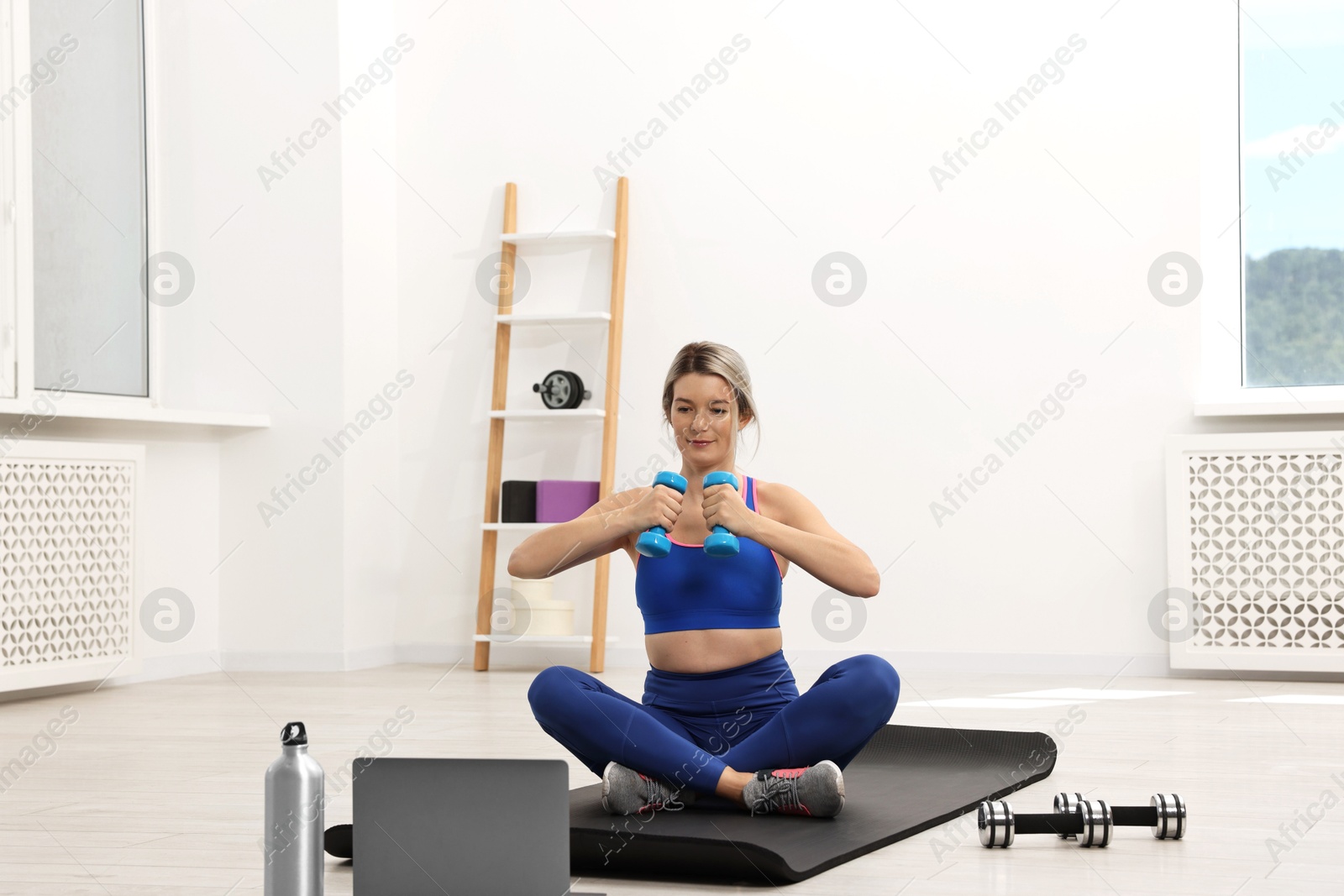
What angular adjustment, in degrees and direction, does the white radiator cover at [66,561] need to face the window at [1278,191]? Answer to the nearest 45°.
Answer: approximately 45° to its left

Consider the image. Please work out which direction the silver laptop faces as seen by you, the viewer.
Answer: facing away from the viewer

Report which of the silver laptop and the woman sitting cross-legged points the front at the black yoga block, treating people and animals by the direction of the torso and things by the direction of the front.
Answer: the silver laptop

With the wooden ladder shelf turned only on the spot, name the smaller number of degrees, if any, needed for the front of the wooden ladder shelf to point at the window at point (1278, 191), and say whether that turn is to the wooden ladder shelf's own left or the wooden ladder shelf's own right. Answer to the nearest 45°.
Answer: approximately 90° to the wooden ladder shelf's own left

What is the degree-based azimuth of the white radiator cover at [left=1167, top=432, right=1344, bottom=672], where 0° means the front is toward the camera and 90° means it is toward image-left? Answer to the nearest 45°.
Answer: approximately 0°

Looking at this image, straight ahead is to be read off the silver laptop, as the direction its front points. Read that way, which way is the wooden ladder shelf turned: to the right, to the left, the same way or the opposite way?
the opposite way

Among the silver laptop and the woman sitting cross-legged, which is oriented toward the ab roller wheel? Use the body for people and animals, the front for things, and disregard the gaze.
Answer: the silver laptop

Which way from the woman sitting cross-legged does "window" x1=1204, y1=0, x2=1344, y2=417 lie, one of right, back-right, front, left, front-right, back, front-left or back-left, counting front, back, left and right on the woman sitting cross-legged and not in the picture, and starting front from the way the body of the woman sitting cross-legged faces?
back-left

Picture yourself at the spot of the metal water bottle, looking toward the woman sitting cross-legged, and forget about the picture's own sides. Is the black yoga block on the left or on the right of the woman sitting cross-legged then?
left

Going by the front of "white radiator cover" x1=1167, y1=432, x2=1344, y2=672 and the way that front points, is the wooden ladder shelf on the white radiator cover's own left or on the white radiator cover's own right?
on the white radiator cover's own right
